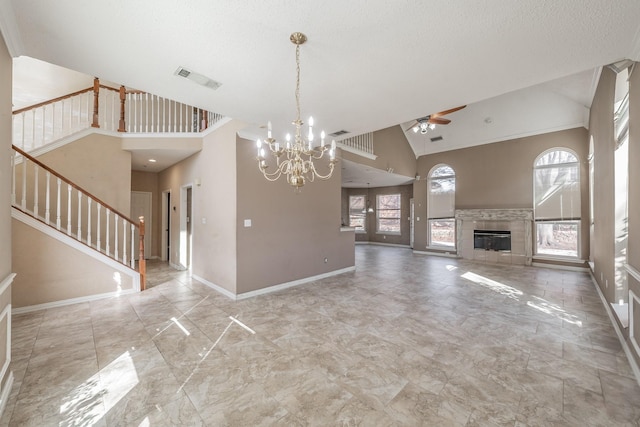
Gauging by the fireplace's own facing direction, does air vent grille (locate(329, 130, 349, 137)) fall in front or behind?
in front

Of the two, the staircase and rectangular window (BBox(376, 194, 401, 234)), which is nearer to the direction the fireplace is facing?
the staircase

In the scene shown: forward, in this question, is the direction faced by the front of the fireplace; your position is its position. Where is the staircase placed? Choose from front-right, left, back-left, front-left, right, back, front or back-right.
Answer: front-right

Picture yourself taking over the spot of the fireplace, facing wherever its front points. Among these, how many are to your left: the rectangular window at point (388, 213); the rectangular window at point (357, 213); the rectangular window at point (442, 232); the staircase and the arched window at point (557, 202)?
1

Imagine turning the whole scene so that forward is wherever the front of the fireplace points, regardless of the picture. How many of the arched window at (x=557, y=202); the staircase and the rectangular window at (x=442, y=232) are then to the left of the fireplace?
1

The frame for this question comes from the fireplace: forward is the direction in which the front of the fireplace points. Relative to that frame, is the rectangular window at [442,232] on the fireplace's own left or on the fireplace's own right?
on the fireplace's own right

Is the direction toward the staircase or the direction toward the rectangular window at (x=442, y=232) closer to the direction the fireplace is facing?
the staircase

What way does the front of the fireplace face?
toward the camera

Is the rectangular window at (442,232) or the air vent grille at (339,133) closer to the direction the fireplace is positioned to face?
the air vent grille

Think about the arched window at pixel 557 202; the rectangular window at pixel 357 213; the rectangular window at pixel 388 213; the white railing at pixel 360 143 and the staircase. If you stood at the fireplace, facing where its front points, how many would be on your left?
1

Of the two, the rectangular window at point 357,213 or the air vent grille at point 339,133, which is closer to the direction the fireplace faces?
the air vent grille

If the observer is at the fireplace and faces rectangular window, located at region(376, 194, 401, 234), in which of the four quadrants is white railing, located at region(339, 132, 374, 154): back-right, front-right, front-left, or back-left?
front-left

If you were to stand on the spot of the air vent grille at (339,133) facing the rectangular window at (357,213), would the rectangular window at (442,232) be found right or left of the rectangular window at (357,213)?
right

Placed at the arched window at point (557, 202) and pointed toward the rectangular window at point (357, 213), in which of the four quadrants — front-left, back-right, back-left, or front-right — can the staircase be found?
front-left

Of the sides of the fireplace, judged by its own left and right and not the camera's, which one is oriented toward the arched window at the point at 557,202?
left
